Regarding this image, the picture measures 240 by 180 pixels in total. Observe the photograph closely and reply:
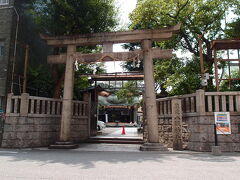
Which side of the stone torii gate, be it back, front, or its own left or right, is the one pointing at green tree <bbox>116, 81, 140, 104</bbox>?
back

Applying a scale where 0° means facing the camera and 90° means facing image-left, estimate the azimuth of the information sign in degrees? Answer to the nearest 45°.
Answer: approximately 0°

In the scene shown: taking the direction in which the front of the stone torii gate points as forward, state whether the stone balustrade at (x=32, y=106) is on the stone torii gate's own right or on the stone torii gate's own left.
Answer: on the stone torii gate's own right

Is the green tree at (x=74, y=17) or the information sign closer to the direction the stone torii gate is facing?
the information sign

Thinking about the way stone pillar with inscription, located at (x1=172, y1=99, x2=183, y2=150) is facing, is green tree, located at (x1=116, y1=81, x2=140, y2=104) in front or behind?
behind

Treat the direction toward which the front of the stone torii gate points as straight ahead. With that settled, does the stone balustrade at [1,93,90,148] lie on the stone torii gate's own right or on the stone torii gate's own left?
on the stone torii gate's own right

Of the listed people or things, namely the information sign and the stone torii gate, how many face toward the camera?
2
